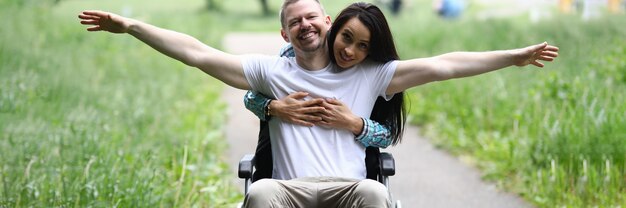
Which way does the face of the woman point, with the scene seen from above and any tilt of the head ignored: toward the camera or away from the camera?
toward the camera

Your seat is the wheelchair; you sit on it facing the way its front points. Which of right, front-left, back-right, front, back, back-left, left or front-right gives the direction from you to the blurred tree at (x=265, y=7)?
back

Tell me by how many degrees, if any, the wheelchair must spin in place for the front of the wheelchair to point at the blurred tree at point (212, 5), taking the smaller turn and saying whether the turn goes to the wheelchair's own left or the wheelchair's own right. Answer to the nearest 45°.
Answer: approximately 180°

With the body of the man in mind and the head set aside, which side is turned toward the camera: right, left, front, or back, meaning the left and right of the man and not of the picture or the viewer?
front

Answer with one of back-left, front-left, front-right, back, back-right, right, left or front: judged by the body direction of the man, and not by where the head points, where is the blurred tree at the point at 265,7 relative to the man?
back

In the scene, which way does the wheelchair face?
toward the camera

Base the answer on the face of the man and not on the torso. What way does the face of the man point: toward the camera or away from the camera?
toward the camera
